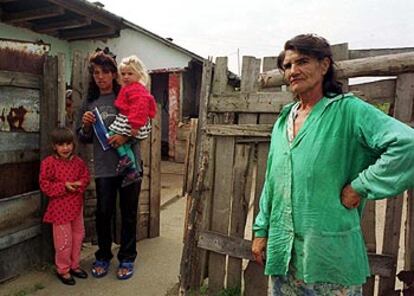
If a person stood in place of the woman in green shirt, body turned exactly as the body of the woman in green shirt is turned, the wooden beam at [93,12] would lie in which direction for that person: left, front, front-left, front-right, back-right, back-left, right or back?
right

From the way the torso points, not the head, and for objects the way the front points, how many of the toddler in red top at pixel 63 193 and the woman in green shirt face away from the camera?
0

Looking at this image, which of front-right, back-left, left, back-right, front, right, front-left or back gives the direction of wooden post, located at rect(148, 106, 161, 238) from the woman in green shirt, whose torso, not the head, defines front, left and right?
right

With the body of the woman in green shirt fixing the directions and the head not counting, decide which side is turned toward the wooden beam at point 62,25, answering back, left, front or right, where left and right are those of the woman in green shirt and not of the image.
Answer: right

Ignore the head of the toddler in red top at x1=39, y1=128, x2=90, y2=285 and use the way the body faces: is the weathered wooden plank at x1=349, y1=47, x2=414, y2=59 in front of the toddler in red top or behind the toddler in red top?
in front

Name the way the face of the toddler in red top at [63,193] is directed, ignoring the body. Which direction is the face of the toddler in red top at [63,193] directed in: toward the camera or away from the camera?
toward the camera

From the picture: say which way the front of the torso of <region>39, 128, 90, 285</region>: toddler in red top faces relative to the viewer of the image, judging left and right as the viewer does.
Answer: facing the viewer and to the right of the viewer

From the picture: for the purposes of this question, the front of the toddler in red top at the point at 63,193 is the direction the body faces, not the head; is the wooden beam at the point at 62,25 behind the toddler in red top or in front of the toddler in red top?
behind

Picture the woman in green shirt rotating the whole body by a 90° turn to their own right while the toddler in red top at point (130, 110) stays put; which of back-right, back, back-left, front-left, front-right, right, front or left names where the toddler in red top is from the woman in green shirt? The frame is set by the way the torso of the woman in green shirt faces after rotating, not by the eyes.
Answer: front

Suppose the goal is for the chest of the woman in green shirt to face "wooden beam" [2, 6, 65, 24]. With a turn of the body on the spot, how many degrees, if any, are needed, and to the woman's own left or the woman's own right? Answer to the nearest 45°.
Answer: approximately 90° to the woman's own right

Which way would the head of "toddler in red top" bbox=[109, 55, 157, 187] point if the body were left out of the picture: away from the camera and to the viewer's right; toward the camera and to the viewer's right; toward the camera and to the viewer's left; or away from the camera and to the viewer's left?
toward the camera and to the viewer's left
